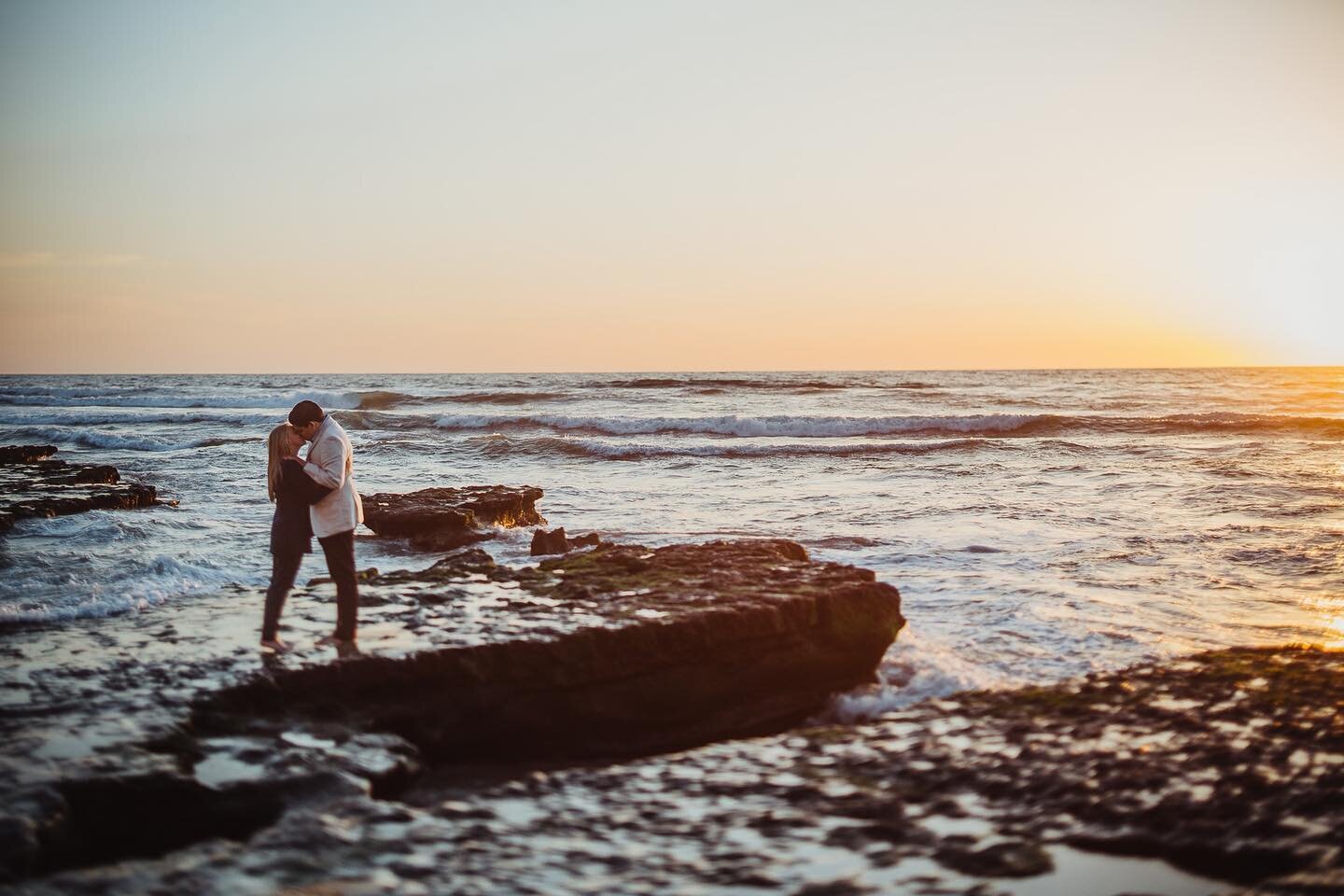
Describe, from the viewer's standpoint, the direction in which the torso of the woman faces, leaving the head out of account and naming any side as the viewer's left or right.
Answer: facing to the right of the viewer

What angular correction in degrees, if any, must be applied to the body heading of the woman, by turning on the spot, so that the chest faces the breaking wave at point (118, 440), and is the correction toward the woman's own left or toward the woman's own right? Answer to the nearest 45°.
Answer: approximately 90° to the woman's own left

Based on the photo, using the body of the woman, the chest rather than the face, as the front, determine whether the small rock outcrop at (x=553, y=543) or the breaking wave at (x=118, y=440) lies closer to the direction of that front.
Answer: the small rock outcrop

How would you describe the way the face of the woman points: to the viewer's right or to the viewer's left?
to the viewer's right

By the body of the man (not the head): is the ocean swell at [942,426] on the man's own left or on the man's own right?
on the man's own right

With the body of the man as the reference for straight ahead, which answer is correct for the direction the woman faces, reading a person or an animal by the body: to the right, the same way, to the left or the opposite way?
the opposite way

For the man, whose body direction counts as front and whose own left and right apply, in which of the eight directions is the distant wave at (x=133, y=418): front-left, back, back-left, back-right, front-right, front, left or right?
right

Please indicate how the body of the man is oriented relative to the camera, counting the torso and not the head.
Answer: to the viewer's left

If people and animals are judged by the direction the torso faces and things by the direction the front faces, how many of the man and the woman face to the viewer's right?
1

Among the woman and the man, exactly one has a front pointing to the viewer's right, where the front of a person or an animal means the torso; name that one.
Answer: the woman

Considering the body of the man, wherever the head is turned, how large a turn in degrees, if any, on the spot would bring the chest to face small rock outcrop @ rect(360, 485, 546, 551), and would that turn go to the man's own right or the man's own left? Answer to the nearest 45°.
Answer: approximately 90° to the man's own right
